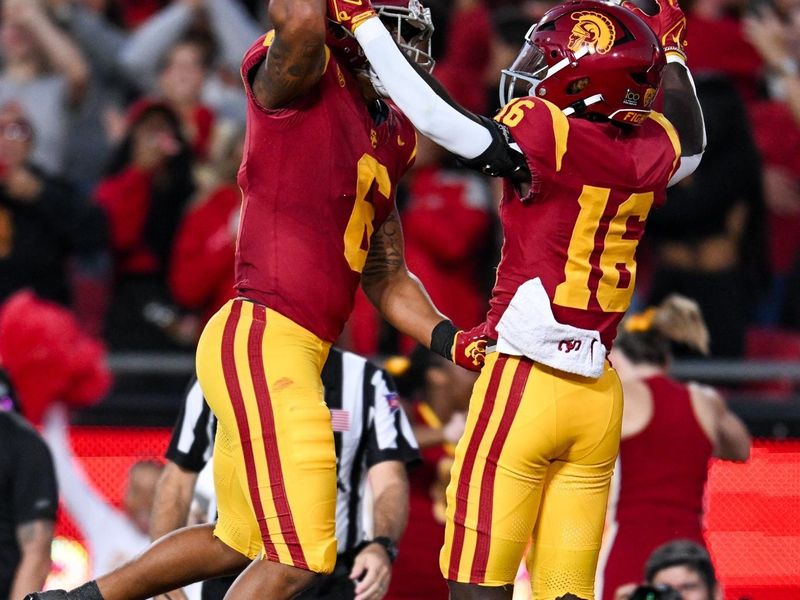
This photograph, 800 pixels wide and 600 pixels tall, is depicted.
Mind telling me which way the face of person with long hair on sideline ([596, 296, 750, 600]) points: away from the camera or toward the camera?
away from the camera

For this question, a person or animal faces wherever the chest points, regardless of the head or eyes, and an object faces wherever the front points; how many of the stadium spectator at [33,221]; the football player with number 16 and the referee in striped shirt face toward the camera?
2

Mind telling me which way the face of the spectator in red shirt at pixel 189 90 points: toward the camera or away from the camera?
toward the camera

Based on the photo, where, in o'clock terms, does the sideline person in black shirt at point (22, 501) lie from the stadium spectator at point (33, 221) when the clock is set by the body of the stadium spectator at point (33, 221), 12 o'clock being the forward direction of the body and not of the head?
the sideline person in black shirt at point (22, 501) is roughly at 12 o'clock from the stadium spectator at point (33, 221).

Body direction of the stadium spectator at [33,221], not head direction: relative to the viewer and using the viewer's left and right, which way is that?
facing the viewer

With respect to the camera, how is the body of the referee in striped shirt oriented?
toward the camera

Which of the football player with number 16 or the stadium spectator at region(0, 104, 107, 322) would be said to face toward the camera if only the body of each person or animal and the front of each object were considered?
the stadium spectator

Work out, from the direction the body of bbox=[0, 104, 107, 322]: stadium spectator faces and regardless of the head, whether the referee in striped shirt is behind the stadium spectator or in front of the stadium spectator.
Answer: in front

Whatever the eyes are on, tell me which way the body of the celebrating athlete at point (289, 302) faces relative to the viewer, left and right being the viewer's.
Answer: facing the viewer and to the right of the viewer

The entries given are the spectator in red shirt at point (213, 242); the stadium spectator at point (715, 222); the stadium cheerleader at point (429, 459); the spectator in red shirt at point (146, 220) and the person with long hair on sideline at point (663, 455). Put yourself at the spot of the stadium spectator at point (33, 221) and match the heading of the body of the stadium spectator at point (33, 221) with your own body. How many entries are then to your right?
0

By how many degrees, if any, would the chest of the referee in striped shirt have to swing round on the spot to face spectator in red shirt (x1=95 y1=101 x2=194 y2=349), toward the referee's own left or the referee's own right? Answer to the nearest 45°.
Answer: approximately 180°

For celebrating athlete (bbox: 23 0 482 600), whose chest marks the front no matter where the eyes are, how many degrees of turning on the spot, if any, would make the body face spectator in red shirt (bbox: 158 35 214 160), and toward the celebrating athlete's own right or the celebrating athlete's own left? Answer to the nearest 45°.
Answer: approximately 135° to the celebrating athlete's own left

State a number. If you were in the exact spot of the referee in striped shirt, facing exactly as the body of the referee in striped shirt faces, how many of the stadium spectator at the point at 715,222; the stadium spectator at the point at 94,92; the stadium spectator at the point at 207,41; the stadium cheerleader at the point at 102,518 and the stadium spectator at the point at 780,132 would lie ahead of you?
0

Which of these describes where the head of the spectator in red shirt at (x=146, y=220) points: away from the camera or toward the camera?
toward the camera

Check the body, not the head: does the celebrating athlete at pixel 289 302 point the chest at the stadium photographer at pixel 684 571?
no

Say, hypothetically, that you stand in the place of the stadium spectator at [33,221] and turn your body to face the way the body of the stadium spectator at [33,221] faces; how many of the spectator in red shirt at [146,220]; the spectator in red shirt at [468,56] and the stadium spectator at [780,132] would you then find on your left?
3
